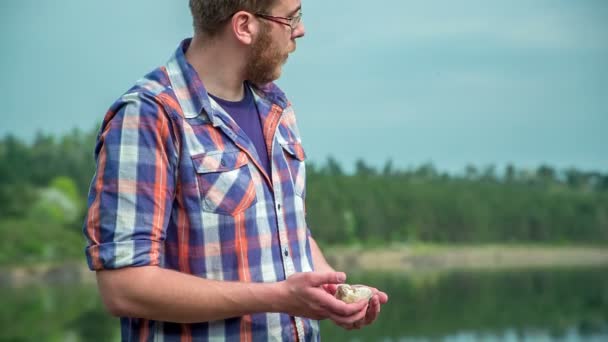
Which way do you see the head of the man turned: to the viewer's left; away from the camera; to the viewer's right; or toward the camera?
to the viewer's right

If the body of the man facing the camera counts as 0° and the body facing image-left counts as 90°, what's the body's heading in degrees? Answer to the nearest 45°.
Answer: approximately 315°
